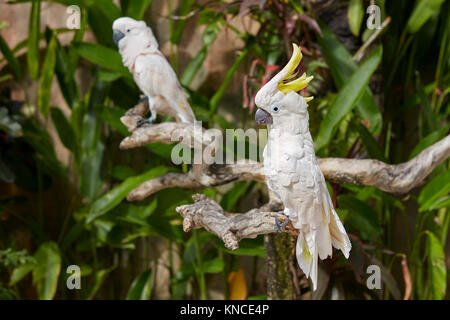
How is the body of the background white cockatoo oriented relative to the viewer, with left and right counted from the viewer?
facing to the left of the viewer

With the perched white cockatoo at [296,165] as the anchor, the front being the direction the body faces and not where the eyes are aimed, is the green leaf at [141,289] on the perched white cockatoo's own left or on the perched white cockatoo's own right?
on the perched white cockatoo's own right
